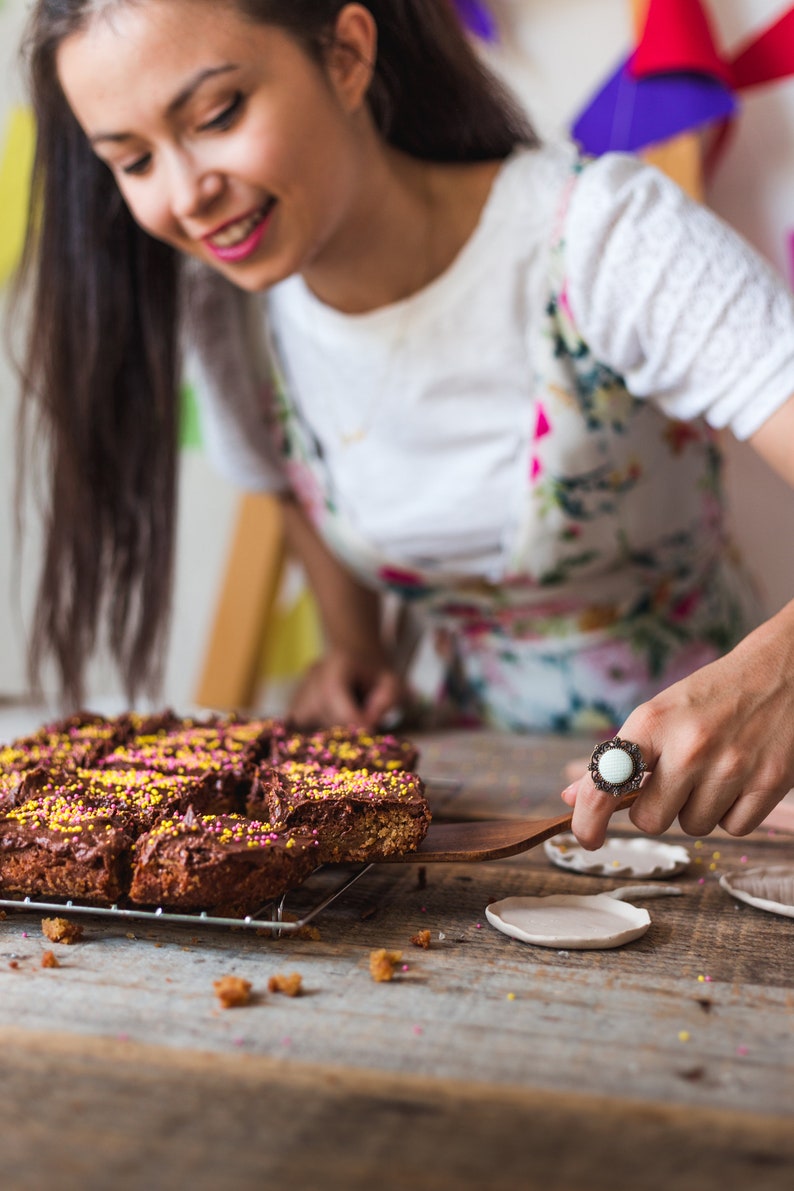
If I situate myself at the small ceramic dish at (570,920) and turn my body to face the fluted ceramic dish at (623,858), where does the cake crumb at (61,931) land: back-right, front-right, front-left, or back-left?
back-left

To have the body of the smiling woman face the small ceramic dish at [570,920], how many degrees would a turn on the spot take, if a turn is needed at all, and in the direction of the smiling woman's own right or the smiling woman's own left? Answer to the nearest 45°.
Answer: approximately 45° to the smiling woman's own left

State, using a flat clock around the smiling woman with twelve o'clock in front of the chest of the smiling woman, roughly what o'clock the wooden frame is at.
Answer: The wooden frame is roughly at 4 o'clock from the smiling woman.

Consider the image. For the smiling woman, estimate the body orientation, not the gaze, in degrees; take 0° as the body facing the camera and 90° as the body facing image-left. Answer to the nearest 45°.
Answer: approximately 45°

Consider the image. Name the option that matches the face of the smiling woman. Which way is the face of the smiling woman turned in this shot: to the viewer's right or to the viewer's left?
to the viewer's left

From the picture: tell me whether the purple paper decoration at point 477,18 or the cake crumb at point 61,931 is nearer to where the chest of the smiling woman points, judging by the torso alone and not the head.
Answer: the cake crumb

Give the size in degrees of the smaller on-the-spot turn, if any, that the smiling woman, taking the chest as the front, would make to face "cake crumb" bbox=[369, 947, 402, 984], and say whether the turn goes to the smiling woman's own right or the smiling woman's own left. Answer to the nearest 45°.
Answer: approximately 45° to the smiling woman's own left
